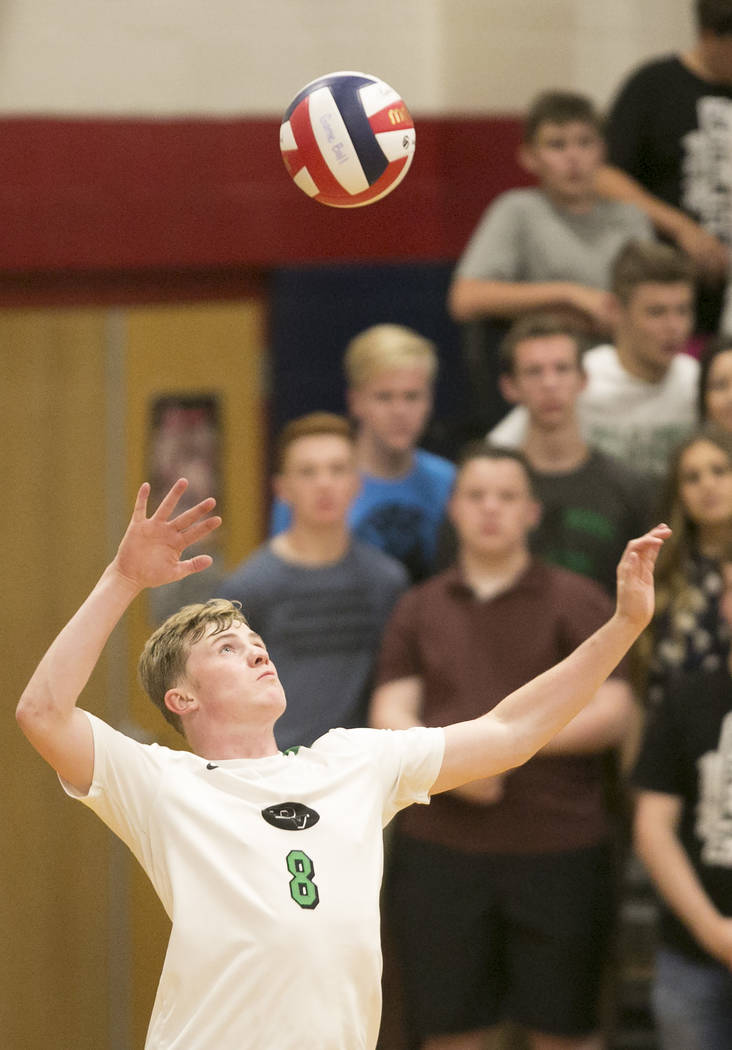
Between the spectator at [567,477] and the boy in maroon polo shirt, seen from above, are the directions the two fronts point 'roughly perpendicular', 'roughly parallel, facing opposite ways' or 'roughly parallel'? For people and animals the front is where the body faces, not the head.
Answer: roughly parallel

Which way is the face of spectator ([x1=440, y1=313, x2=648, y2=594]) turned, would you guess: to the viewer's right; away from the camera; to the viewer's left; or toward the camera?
toward the camera

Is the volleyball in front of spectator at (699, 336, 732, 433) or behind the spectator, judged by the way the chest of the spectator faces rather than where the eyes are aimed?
in front

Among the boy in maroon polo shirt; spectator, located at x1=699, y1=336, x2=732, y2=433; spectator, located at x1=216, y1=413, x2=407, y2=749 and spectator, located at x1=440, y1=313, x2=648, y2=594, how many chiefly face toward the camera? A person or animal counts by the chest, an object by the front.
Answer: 4

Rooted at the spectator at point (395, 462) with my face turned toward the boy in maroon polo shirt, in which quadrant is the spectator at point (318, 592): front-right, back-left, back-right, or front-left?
front-right

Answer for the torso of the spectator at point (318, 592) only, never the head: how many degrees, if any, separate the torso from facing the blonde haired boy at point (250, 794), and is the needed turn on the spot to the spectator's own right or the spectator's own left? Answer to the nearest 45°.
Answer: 0° — they already face them

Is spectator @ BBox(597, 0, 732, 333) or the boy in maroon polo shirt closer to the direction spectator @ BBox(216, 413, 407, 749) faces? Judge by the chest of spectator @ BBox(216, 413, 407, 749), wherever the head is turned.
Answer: the boy in maroon polo shirt

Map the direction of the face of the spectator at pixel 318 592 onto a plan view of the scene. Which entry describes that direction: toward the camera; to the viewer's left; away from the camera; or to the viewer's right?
toward the camera

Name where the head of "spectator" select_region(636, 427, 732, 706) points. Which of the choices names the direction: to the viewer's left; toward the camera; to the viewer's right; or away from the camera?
toward the camera

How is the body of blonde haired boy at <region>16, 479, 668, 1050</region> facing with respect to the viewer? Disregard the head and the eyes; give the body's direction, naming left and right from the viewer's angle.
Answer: facing the viewer and to the right of the viewer

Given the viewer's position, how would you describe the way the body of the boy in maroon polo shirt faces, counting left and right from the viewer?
facing the viewer

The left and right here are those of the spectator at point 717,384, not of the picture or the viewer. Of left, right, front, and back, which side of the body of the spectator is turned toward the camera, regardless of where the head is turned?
front

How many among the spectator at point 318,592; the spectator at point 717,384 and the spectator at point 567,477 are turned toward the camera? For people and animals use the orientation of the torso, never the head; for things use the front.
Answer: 3

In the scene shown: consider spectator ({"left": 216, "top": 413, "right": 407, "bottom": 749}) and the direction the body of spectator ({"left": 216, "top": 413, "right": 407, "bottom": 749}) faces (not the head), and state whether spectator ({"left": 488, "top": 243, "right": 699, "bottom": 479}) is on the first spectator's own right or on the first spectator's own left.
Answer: on the first spectator's own left

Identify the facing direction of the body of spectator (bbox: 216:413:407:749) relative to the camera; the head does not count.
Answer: toward the camera

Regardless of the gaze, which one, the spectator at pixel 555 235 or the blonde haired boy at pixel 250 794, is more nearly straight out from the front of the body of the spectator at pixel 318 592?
the blonde haired boy

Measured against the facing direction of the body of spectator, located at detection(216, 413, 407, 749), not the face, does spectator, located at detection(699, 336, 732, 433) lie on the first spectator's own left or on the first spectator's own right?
on the first spectator's own left
